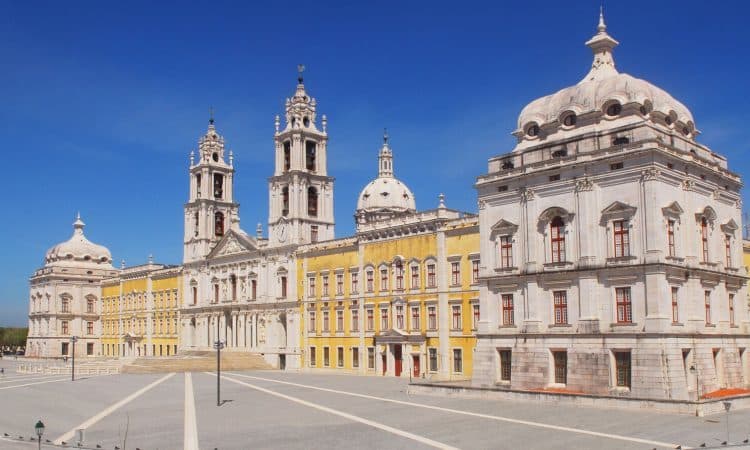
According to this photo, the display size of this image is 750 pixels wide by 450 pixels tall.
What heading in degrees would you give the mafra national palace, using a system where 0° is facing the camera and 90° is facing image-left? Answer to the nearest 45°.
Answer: approximately 45°
